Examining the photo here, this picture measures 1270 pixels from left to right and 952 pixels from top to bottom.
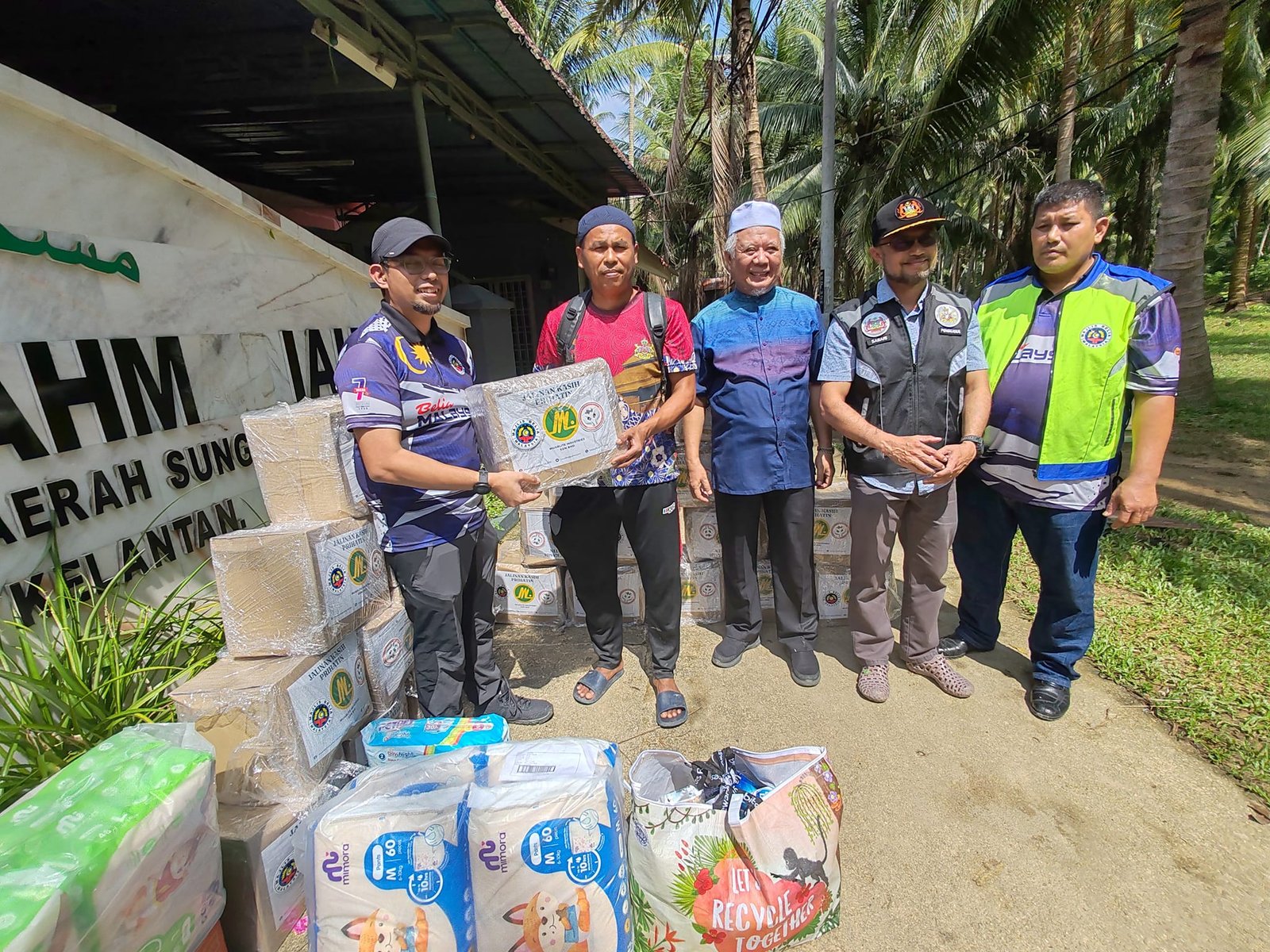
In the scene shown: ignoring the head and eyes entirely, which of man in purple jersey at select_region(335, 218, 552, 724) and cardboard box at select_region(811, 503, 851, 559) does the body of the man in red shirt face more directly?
the man in purple jersey

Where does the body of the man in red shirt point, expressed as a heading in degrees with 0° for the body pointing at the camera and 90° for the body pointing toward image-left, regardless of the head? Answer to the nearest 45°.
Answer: approximately 0°

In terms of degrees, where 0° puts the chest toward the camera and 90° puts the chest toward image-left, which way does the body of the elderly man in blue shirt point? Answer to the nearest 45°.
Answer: approximately 0°

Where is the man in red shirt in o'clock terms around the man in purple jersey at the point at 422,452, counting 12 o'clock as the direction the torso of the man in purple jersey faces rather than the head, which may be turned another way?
The man in red shirt is roughly at 10 o'clock from the man in purple jersey.

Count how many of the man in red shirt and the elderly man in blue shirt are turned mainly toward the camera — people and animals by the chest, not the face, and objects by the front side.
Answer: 2

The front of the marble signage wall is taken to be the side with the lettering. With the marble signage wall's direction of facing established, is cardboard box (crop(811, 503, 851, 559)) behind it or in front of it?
in front

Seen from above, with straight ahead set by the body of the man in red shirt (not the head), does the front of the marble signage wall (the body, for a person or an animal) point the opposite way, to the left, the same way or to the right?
to the left

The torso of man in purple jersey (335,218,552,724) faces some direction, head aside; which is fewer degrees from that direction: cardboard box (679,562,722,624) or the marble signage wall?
the cardboard box
